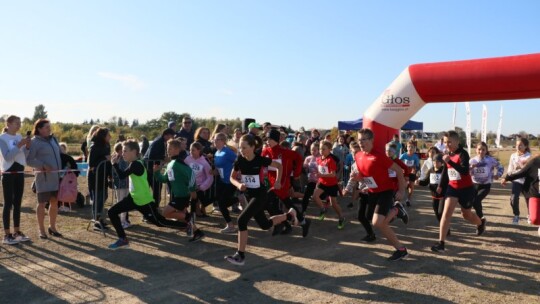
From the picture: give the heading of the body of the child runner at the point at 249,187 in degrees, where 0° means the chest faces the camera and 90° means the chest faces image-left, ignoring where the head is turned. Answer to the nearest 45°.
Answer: approximately 45°

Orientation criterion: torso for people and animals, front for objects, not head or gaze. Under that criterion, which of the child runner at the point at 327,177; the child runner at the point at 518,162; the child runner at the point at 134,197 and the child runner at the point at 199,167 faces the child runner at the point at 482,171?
the child runner at the point at 518,162

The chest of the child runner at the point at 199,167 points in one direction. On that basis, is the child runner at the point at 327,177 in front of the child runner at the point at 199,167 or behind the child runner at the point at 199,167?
behind

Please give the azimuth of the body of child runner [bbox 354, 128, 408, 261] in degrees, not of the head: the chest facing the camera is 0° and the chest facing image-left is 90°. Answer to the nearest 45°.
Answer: approximately 45°

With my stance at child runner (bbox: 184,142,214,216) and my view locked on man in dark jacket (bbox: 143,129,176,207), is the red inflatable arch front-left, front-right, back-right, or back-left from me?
back-right

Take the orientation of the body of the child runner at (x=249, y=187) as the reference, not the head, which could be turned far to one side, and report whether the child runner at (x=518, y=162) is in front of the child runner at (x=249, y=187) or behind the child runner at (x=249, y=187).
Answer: behind

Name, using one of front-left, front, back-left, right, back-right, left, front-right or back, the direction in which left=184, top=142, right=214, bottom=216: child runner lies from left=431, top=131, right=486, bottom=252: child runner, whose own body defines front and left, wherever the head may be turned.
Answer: front-right

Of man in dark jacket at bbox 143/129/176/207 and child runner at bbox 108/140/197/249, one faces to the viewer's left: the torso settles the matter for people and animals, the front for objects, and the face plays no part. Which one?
the child runner

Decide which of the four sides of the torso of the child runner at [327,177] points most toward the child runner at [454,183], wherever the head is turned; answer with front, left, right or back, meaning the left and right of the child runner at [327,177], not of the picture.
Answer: left
